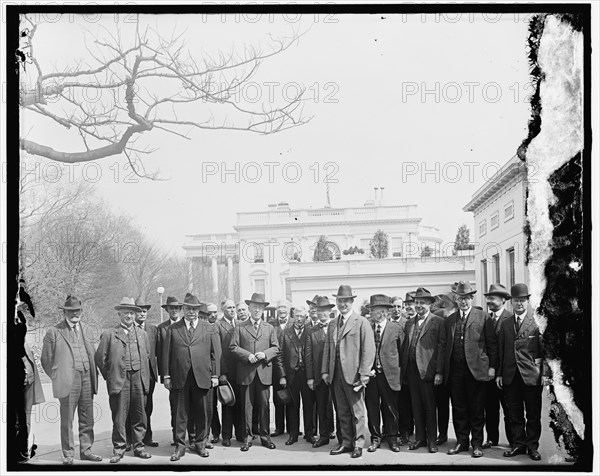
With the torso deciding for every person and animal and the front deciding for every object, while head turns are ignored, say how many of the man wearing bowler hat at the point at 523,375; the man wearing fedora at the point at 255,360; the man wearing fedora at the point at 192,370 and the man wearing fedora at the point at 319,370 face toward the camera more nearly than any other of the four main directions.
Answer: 4

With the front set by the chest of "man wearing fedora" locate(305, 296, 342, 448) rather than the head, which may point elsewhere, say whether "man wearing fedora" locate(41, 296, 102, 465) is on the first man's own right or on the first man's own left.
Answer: on the first man's own right

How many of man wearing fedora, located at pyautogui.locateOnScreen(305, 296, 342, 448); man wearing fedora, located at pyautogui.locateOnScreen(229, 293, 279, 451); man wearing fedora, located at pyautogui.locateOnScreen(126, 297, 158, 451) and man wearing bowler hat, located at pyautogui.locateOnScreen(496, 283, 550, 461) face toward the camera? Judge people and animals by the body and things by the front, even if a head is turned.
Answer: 4

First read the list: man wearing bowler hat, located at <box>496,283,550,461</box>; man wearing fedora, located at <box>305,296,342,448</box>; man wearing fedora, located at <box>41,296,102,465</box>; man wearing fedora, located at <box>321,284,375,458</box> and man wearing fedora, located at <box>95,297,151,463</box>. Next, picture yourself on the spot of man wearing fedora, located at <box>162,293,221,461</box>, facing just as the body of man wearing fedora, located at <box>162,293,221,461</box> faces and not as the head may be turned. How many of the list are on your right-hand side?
2

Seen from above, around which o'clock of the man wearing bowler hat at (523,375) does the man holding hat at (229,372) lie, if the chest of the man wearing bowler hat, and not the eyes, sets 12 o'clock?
The man holding hat is roughly at 3 o'clock from the man wearing bowler hat.

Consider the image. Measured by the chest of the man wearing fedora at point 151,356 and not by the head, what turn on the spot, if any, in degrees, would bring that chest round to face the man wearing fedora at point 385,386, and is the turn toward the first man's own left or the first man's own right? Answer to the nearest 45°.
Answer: approximately 90° to the first man's own left

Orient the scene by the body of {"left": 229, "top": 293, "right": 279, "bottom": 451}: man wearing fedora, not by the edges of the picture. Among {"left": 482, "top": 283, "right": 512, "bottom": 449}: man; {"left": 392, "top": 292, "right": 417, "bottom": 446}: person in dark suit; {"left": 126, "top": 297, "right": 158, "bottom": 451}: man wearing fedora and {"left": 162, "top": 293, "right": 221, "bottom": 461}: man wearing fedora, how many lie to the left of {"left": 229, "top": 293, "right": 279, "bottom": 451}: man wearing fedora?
2

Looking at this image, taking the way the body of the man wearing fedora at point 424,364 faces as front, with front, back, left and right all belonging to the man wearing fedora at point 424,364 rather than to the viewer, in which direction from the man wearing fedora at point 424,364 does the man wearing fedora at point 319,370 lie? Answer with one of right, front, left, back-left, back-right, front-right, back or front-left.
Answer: front-right

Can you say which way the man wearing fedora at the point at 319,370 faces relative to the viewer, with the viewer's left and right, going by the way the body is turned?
facing the viewer

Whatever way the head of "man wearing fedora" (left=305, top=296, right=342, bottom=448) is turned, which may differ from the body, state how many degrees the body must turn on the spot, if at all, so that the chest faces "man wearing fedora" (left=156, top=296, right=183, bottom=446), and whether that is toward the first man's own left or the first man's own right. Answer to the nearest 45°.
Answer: approximately 90° to the first man's own right

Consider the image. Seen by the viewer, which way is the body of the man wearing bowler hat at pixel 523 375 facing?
toward the camera

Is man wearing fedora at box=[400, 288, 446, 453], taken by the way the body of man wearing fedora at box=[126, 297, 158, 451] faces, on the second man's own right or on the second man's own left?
on the second man's own left

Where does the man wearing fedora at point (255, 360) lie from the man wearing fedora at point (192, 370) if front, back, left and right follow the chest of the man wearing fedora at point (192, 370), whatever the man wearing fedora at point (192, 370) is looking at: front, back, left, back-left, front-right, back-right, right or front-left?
left

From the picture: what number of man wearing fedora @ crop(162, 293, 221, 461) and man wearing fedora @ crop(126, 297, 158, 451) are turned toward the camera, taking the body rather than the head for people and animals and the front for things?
2

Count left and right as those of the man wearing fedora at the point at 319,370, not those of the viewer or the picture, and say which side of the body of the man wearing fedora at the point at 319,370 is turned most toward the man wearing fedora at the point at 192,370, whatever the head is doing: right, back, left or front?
right
